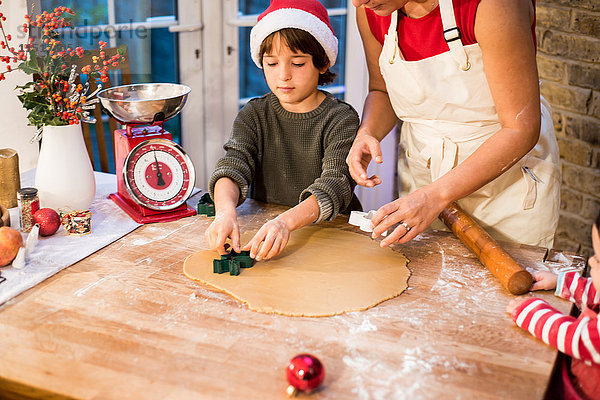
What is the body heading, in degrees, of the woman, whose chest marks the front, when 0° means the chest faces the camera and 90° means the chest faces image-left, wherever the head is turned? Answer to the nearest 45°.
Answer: approximately 45°

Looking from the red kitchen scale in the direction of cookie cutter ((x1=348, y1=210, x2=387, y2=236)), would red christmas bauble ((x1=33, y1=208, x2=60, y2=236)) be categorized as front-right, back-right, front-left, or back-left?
back-right

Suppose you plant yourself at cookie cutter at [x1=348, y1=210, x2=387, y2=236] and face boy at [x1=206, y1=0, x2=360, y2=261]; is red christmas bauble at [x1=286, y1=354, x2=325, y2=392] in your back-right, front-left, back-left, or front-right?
back-left

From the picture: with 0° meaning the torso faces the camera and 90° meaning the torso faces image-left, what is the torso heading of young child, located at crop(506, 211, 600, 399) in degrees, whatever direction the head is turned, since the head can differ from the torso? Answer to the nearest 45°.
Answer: approximately 90°

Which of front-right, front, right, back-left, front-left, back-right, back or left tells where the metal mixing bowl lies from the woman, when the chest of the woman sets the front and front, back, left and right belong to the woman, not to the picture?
front-right

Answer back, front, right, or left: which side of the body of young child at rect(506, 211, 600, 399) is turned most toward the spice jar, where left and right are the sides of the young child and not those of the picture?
front

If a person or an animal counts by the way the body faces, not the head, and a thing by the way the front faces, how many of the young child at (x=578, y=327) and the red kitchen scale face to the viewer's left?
1
